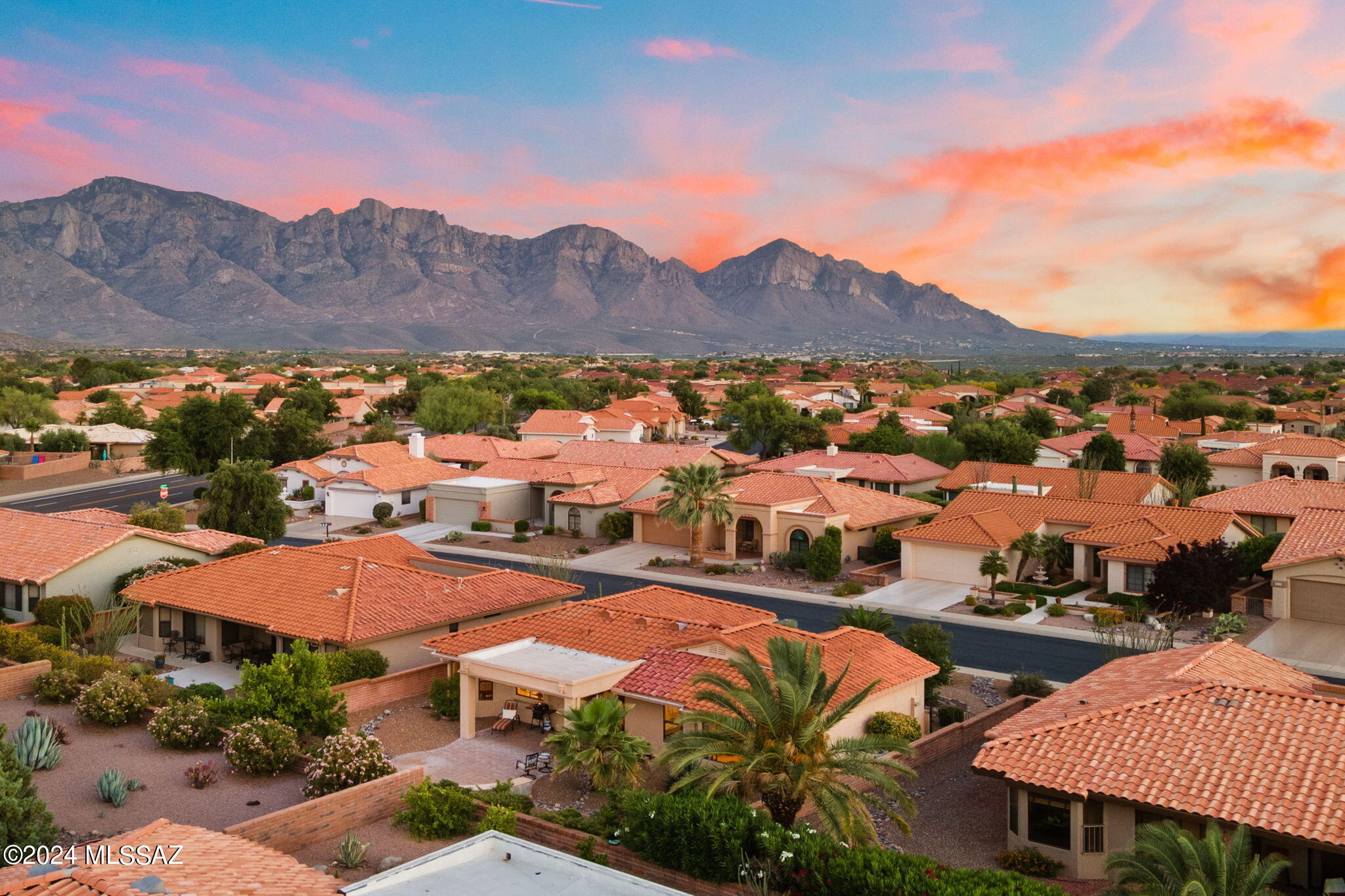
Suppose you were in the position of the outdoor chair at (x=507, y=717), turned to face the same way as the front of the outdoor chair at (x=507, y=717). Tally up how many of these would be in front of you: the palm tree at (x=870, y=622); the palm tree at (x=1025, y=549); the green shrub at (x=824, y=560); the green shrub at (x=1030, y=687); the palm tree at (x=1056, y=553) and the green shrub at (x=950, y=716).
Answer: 0

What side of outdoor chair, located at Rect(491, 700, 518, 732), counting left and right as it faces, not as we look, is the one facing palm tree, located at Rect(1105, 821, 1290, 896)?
left

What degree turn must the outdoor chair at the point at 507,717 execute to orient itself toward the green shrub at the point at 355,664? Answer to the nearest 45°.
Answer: approximately 90° to its right

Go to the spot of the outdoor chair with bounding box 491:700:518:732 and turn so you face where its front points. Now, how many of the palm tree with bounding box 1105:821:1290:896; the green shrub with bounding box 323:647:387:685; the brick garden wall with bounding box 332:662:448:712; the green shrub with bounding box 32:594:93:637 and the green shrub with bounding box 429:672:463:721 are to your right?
4

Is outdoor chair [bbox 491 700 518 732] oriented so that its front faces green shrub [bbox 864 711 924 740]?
no

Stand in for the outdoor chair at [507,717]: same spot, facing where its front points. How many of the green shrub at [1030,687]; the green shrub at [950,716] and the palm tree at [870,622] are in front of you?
0

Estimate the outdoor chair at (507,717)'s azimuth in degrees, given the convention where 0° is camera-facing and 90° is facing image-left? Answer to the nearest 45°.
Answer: approximately 45°

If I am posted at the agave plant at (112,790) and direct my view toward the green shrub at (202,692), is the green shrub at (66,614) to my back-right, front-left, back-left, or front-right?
front-left

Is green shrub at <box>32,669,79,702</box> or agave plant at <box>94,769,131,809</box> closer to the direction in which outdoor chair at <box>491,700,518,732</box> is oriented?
the agave plant

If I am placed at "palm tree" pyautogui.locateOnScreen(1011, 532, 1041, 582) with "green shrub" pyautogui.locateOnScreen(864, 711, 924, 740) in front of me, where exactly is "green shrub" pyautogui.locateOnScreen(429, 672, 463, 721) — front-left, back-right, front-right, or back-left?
front-right

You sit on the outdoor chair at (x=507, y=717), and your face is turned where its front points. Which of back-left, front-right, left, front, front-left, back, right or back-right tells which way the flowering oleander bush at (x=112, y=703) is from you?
front-right

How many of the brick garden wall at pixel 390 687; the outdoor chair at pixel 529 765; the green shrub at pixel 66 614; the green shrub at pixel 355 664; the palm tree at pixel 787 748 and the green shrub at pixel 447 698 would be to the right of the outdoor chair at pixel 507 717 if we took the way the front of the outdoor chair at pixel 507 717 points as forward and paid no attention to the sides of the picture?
4

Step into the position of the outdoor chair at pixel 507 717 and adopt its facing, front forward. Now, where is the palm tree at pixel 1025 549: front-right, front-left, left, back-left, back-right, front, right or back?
back

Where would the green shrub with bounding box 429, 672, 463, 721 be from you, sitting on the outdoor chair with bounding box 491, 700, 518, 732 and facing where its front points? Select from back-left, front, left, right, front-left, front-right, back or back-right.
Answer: right

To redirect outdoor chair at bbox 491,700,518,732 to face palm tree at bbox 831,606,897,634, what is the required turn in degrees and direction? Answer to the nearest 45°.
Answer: approximately 180°

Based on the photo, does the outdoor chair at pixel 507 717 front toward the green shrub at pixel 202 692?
no

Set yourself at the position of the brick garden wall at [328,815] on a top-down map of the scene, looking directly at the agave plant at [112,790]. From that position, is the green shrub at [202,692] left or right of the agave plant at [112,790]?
right

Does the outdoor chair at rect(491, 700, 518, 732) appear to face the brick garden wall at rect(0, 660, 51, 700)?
no
